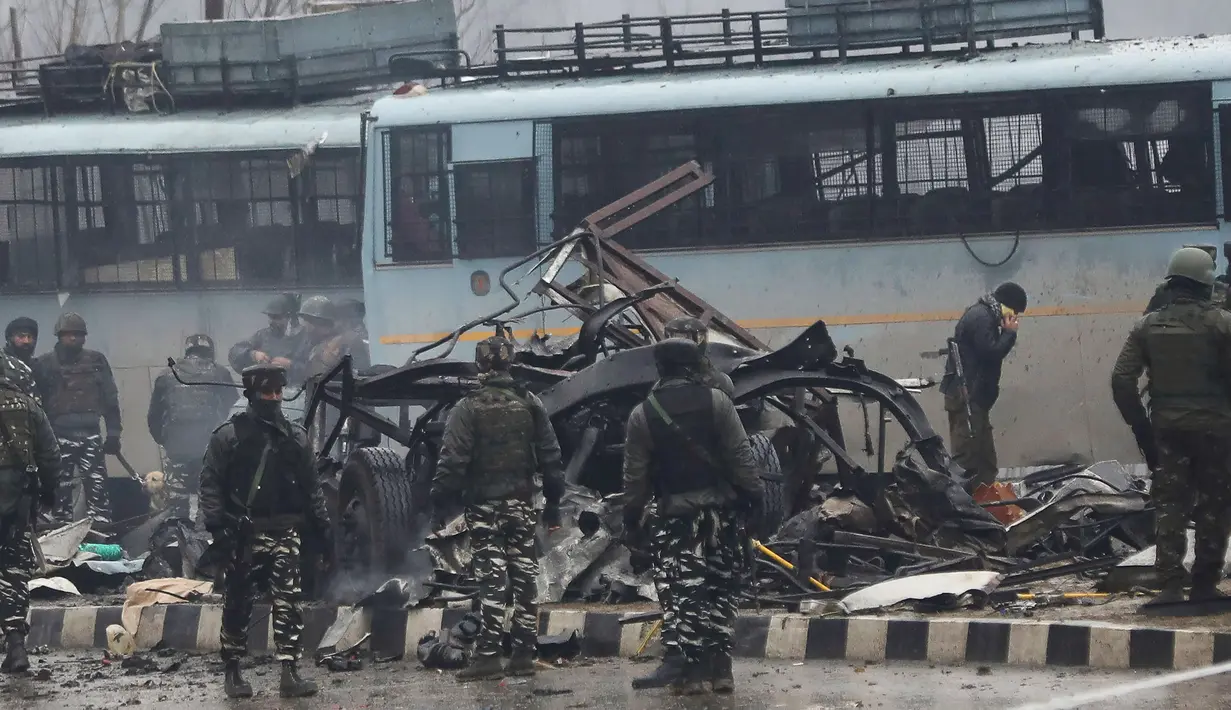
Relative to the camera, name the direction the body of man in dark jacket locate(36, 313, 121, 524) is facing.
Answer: toward the camera

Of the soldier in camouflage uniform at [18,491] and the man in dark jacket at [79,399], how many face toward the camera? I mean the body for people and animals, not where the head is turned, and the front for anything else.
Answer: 1

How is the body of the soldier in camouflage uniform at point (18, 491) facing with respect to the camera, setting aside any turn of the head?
away from the camera

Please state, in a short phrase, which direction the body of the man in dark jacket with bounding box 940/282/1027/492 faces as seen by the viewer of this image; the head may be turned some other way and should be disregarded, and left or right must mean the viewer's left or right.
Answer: facing to the right of the viewer

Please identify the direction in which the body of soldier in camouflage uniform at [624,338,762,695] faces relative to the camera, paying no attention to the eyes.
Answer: away from the camera

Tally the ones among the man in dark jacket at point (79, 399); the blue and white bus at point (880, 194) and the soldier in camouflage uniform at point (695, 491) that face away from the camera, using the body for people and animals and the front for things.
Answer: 1

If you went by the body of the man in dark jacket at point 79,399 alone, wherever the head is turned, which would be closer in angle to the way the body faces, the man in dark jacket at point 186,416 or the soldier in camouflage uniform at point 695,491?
the soldier in camouflage uniform

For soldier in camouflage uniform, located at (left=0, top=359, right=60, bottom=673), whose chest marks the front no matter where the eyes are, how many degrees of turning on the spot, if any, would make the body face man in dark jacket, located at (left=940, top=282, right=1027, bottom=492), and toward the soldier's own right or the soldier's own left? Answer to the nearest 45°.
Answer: approximately 90° to the soldier's own right

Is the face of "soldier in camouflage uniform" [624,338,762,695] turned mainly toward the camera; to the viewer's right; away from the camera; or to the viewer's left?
away from the camera
